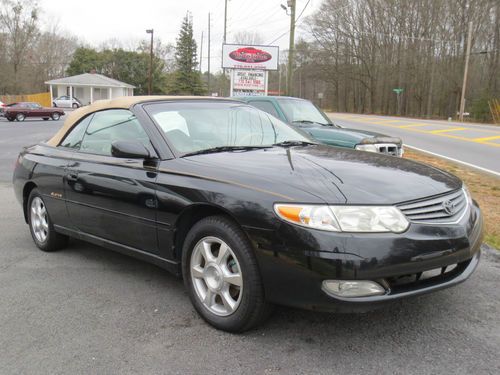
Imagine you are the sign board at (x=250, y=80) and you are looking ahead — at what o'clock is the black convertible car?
The black convertible car is roughly at 12 o'clock from the sign board.

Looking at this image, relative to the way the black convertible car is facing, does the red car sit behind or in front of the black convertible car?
behind

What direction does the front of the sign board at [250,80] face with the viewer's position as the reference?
facing the viewer

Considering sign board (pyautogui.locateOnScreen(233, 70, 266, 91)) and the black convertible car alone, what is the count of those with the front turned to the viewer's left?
0

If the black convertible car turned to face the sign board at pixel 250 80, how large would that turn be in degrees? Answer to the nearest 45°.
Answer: approximately 135° to its left

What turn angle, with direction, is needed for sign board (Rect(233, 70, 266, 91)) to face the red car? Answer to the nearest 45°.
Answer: approximately 135° to its right

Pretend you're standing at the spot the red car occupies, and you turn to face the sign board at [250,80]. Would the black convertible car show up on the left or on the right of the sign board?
right

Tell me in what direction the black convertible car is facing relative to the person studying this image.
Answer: facing the viewer and to the right of the viewer

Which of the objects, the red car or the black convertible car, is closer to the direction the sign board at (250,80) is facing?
the black convertible car
